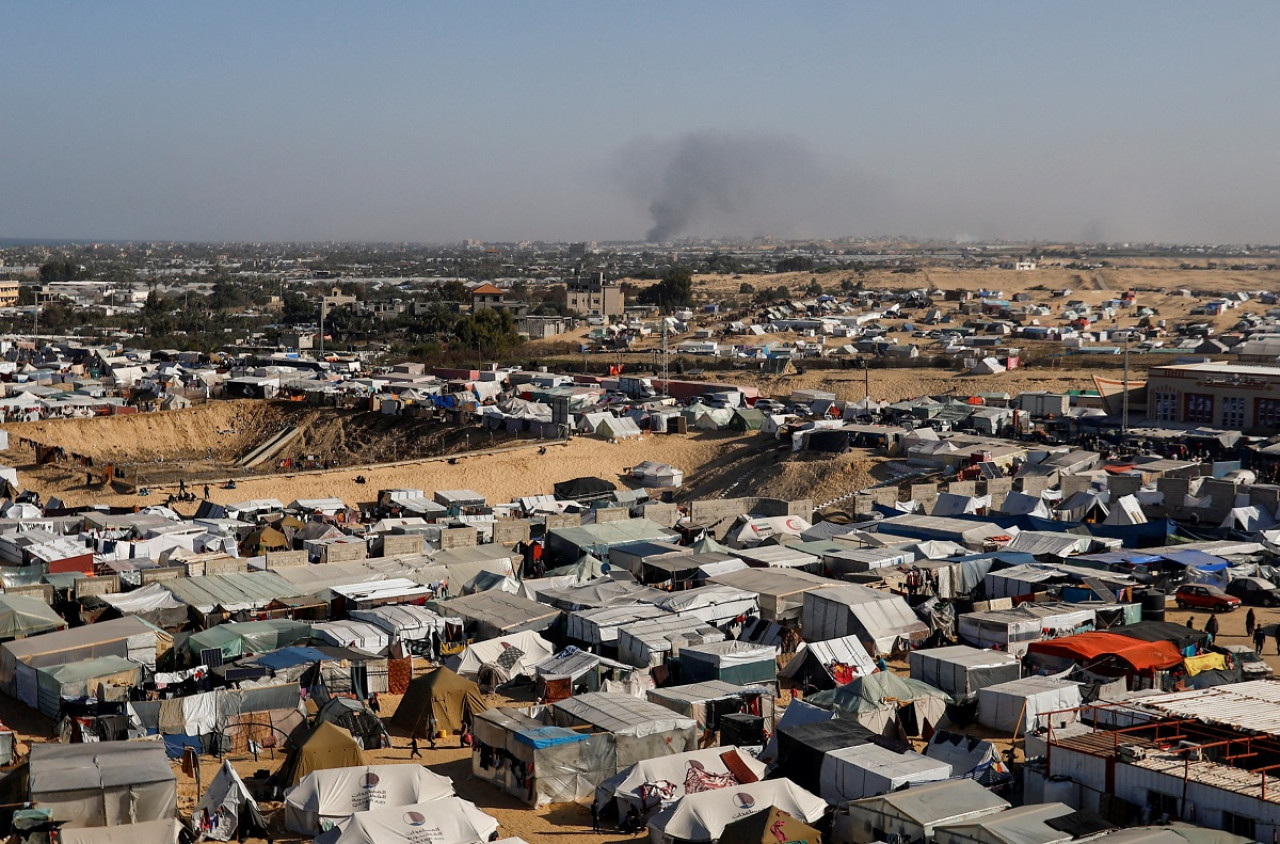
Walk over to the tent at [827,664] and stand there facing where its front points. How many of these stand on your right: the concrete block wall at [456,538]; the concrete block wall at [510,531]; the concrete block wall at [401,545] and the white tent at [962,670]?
3

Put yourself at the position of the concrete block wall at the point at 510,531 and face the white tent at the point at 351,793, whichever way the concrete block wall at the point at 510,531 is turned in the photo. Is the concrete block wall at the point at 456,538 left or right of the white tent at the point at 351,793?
right

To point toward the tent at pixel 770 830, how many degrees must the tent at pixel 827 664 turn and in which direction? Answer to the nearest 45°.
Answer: approximately 45° to its left

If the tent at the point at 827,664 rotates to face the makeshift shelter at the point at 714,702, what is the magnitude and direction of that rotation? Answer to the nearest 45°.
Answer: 0° — it already faces it

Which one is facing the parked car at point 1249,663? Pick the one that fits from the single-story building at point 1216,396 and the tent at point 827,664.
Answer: the single-story building

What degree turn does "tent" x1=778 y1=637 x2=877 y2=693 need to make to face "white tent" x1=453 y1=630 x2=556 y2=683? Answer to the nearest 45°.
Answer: approximately 45° to its right

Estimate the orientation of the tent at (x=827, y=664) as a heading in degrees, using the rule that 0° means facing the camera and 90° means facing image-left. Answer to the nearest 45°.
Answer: approximately 45°

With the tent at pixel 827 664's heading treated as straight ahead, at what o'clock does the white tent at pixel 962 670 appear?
The white tent is roughly at 8 o'clock from the tent.

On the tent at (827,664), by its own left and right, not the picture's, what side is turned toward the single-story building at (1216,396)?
back
